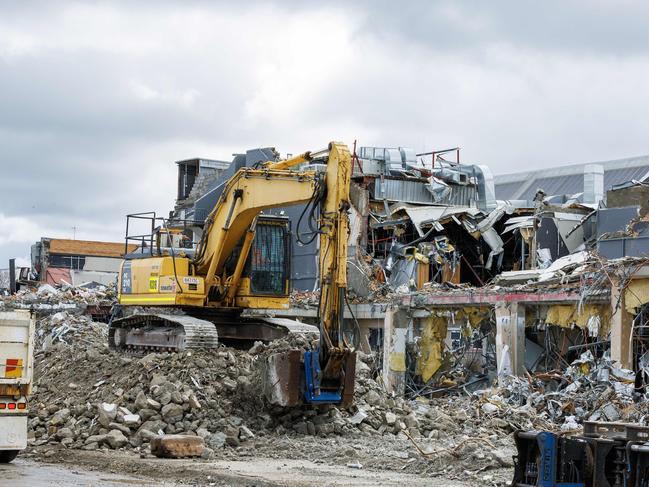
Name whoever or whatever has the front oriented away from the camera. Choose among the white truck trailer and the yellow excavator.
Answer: the white truck trailer

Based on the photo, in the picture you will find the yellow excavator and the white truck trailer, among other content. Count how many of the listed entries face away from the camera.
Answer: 1

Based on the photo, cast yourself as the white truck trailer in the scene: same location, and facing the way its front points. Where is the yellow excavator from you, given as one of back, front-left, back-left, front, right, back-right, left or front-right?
front-right

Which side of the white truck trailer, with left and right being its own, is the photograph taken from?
back

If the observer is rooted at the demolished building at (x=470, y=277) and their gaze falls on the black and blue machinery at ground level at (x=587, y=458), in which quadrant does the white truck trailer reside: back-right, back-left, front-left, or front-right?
front-right

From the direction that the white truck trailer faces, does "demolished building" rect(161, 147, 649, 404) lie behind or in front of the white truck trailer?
in front

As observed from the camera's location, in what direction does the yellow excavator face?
facing the viewer and to the right of the viewer

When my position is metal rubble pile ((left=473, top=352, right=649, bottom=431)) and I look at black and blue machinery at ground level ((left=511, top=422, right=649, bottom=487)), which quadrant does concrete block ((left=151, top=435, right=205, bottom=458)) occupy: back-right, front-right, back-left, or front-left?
front-right

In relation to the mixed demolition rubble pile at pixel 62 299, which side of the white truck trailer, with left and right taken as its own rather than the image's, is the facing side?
front

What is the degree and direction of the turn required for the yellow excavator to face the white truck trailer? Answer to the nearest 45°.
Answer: approximately 90° to its right

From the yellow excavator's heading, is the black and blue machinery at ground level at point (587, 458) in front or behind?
in front

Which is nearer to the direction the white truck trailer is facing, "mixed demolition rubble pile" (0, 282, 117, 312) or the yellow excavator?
the mixed demolition rubble pile

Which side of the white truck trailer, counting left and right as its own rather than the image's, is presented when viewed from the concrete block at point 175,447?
right

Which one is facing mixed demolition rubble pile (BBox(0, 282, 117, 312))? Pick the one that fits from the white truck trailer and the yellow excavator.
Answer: the white truck trailer

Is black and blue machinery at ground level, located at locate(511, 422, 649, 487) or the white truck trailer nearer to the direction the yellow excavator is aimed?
the black and blue machinery at ground level
